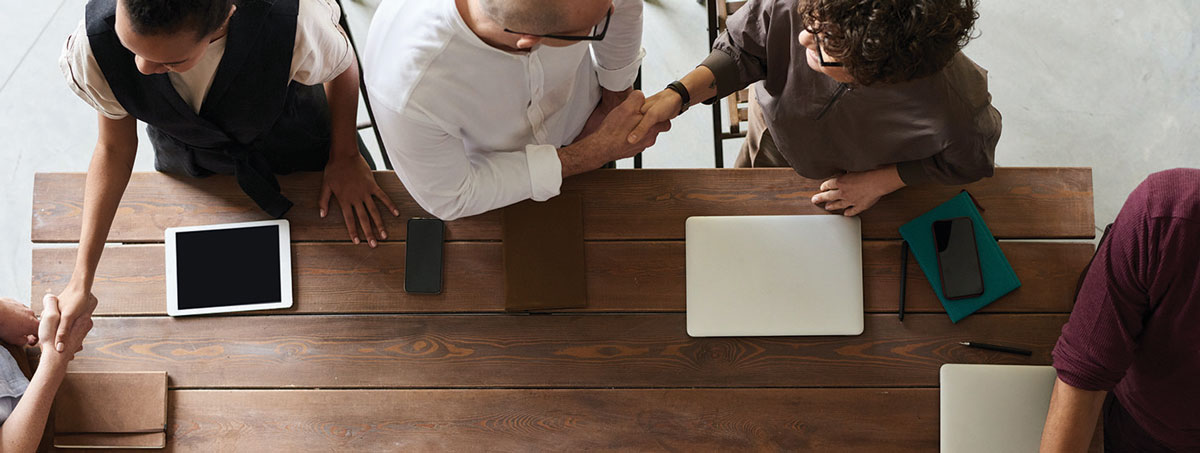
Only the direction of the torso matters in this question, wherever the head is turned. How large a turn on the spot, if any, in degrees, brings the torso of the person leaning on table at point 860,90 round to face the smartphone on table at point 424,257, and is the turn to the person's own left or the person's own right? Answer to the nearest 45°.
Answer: approximately 45° to the person's own right

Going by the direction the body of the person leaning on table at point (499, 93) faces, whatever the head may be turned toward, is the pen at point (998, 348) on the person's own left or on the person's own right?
on the person's own left

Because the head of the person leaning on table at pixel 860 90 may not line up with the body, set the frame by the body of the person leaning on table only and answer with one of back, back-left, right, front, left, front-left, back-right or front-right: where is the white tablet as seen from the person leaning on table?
front-right

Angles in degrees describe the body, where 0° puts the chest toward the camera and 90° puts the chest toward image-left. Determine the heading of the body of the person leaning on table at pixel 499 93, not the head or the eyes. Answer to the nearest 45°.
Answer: approximately 315°

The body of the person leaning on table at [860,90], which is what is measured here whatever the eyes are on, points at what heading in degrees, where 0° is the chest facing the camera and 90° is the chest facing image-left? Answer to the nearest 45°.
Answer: approximately 45°

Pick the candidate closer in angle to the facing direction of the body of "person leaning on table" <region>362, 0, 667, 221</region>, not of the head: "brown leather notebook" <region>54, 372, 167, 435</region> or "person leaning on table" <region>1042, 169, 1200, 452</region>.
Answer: the person leaning on table

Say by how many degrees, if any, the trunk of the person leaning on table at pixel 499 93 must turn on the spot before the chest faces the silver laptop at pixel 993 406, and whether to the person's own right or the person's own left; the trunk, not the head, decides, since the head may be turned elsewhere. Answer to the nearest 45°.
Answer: approximately 45° to the person's own left

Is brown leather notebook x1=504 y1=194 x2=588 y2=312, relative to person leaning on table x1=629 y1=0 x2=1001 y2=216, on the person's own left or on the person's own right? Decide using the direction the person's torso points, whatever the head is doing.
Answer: on the person's own right

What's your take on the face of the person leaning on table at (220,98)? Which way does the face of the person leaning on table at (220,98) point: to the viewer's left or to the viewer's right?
to the viewer's left

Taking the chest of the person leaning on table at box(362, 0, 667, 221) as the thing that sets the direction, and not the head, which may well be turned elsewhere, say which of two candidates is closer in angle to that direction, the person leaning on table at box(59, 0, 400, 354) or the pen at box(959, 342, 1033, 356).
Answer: the pen

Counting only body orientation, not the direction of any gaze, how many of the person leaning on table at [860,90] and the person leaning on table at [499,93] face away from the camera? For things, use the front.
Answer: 0
